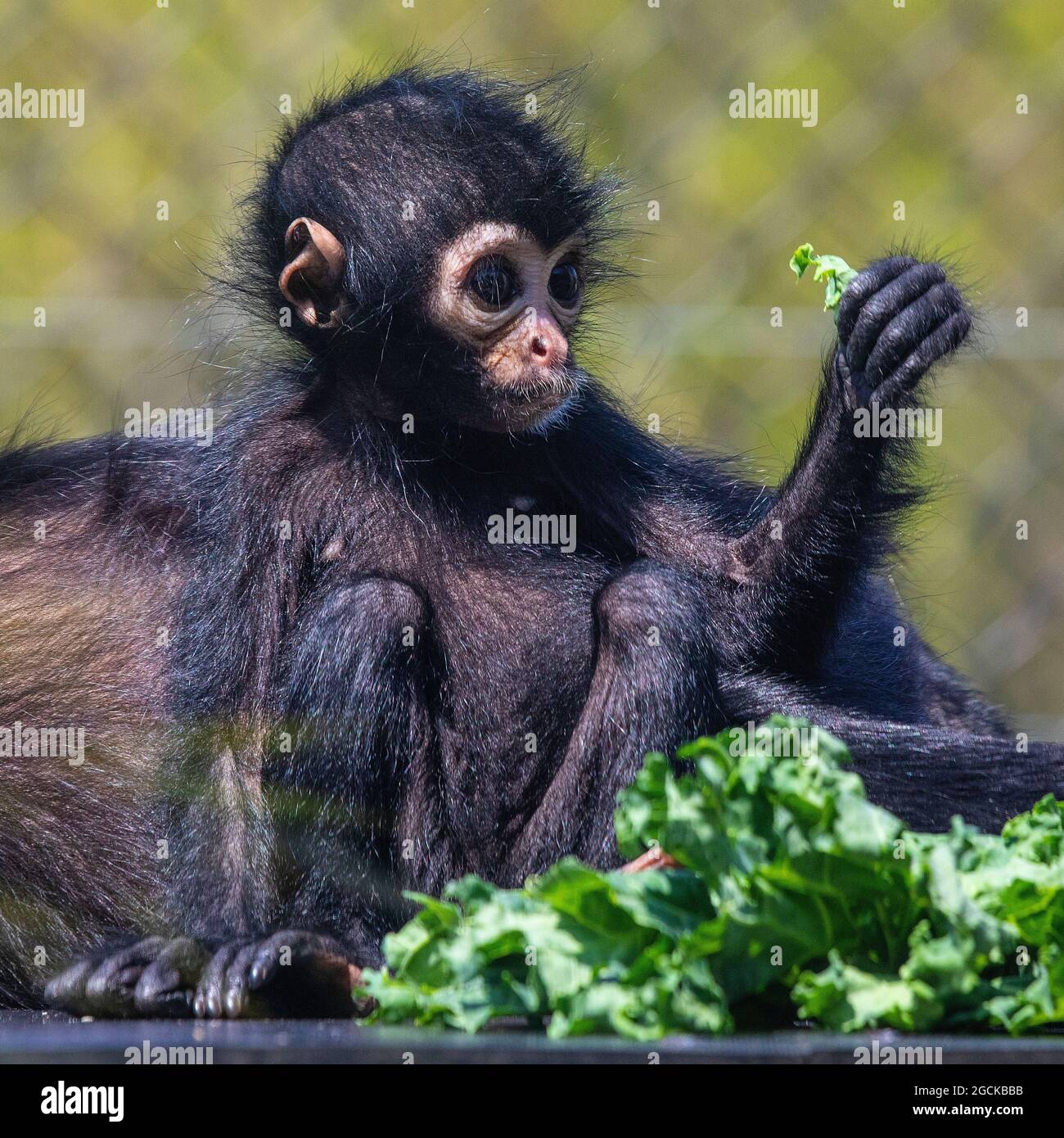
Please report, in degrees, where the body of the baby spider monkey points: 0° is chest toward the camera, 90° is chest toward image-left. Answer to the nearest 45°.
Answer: approximately 315°
